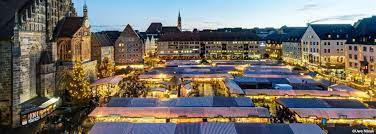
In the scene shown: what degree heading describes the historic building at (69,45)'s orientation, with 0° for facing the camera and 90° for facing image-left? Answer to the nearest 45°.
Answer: approximately 315°
